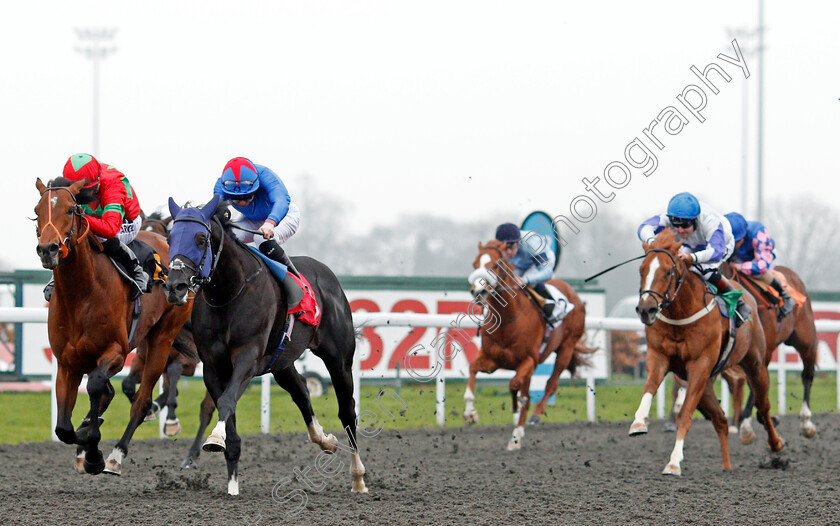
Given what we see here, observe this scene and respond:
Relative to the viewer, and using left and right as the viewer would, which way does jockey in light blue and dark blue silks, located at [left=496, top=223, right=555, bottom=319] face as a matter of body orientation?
facing the viewer and to the left of the viewer

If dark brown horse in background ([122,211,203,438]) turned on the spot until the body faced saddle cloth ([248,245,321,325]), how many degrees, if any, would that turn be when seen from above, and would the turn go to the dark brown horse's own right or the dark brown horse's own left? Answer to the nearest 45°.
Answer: approximately 45° to the dark brown horse's own left

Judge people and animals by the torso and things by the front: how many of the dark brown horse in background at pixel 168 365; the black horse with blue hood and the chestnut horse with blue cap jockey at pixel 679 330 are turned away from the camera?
0

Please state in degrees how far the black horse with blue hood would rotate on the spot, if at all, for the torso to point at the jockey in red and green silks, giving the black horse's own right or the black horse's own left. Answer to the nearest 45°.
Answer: approximately 90° to the black horse's own right

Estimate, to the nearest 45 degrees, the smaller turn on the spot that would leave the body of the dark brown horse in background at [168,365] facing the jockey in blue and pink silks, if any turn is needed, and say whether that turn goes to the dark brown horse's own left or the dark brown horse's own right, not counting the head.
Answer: approximately 135° to the dark brown horse's own left

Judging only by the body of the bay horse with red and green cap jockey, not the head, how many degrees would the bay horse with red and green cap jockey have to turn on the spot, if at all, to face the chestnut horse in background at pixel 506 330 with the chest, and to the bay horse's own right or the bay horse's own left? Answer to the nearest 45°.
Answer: approximately 180°

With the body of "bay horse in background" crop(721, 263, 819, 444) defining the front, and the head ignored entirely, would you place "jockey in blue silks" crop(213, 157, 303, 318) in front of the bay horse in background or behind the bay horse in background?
in front

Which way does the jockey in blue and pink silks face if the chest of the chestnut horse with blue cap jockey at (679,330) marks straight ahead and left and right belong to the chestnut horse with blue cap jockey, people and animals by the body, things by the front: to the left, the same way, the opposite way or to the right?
the same way

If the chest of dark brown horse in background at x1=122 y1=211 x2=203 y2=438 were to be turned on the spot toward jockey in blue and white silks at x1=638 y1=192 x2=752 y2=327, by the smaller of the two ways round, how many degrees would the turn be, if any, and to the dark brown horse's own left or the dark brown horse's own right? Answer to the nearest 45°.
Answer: approximately 135° to the dark brown horse's own left

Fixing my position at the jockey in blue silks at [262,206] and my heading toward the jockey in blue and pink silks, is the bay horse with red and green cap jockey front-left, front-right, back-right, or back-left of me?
back-left

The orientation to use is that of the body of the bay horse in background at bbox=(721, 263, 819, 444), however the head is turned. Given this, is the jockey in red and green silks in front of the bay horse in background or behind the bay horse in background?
in front

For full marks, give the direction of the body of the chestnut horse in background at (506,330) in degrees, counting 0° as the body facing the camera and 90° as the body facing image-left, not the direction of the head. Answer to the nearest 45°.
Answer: approximately 45°

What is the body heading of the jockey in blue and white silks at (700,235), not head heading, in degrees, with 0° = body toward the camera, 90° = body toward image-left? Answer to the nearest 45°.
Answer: approximately 45°

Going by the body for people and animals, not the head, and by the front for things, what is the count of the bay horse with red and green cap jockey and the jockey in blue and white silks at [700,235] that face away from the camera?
0

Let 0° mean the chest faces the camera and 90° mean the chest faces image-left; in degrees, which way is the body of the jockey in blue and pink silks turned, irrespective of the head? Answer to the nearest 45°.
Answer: approximately 45°

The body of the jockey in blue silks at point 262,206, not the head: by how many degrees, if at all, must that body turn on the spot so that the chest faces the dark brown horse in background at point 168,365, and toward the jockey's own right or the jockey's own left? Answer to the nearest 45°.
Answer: approximately 135° to the jockey's own right
